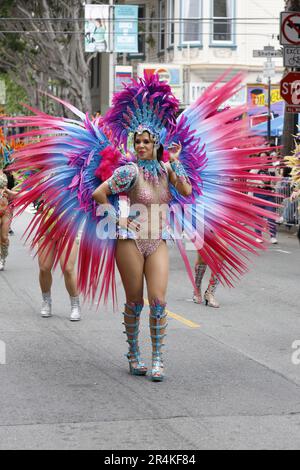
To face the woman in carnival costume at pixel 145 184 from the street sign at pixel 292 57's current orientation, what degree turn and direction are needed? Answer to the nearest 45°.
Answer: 0° — it already faces them

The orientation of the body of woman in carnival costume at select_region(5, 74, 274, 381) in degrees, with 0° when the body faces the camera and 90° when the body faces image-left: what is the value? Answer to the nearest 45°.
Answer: approximately 0°

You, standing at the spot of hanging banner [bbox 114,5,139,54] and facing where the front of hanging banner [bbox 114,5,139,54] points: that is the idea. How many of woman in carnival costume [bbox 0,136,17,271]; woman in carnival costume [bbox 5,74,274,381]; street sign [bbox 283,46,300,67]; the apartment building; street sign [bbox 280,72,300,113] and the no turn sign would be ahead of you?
5

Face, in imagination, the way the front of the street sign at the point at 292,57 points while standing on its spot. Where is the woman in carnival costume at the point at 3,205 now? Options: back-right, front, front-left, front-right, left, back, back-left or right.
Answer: front-right

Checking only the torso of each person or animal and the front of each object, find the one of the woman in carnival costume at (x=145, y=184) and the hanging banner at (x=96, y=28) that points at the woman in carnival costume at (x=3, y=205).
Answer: the hanging banner

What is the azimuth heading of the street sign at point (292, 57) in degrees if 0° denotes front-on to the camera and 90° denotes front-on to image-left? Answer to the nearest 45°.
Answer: approximately 0°

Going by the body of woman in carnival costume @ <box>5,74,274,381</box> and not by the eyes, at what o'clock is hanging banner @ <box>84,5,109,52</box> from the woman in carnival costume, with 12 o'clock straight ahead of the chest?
The hanging banner is roughly at 6 o'clock from the woman in carnival costume.

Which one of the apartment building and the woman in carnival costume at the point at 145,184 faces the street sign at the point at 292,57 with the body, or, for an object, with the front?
the apartment building
